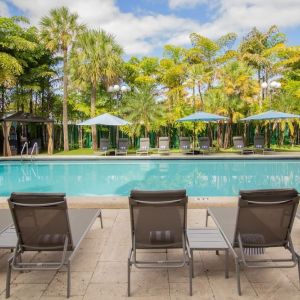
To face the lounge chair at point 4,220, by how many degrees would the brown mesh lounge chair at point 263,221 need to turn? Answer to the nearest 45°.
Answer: approximately 45° to its left

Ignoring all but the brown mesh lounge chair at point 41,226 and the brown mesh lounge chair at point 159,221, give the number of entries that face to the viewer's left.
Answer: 0

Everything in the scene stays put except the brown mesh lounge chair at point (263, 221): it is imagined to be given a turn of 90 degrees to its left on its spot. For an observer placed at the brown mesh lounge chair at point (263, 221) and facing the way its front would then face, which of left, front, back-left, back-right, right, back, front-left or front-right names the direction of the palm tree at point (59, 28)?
right

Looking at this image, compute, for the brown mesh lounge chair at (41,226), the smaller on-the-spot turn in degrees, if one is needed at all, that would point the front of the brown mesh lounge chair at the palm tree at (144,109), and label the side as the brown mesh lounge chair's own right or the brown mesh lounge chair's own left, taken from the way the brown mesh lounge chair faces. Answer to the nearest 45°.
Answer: approximately 45° to the brown mesh lounge chair's own left

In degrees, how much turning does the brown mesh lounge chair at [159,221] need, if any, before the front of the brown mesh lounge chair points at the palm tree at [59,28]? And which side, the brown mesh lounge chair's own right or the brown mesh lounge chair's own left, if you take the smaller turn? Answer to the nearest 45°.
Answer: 0° — it already faces it

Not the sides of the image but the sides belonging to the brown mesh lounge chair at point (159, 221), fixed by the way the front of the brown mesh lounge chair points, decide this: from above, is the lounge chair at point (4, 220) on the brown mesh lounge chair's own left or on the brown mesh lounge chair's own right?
on the brown mesh lounge chair's own left

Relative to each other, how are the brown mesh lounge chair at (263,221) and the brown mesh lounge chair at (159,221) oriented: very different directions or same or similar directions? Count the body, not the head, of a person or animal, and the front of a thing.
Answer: same or similar directions

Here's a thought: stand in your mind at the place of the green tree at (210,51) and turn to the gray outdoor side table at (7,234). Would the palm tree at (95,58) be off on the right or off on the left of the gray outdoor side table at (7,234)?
right

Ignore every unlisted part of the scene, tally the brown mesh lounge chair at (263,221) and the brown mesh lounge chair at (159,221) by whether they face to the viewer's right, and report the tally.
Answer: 0

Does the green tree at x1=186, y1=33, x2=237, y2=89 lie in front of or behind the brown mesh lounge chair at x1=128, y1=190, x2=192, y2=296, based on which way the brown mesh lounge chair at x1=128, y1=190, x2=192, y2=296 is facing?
in front

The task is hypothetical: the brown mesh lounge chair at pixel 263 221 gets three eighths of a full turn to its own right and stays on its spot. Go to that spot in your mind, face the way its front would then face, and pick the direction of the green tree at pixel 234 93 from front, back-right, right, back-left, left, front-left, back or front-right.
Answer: left

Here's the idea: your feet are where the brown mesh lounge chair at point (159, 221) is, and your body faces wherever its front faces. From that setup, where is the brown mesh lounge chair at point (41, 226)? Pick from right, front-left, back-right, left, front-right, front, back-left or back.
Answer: left

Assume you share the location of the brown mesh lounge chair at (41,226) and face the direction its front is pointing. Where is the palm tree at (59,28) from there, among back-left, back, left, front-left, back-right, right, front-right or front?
front-left

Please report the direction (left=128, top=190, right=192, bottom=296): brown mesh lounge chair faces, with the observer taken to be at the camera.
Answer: facing away from the viewer

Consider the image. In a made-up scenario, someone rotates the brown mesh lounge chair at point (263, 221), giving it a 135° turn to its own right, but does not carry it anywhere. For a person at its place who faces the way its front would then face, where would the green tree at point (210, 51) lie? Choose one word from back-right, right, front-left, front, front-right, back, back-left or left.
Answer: left

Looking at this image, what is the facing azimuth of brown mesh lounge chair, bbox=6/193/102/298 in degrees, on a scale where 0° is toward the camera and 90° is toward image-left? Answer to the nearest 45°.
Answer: approximately 225°
